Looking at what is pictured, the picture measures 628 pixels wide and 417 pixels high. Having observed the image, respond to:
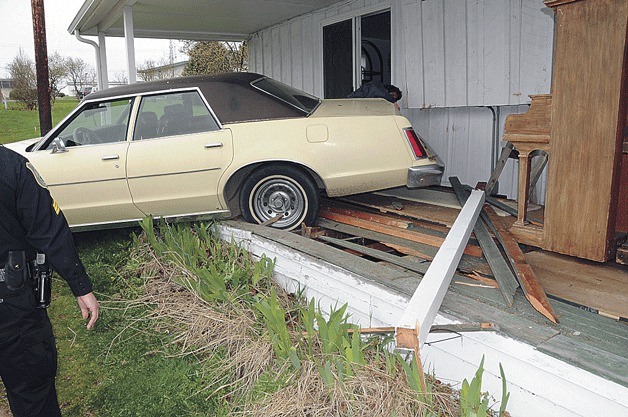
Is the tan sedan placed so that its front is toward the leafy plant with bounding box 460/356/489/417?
no

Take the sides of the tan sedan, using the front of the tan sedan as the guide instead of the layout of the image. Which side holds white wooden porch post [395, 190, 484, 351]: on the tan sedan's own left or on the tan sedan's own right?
on the tan sedan's own left

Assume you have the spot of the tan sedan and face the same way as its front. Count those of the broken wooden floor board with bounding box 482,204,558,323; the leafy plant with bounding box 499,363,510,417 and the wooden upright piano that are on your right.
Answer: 0

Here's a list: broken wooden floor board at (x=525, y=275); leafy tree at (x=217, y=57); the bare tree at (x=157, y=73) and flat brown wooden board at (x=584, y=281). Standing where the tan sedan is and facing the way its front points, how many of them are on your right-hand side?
2

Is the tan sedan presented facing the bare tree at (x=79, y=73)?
no

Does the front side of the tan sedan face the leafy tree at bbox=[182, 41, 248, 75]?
no

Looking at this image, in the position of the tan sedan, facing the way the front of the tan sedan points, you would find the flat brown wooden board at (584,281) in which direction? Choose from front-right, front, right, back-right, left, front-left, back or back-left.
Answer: back-left

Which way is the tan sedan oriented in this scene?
to the viewer's left

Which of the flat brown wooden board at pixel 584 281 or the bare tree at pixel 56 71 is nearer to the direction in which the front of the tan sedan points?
the bare tree
